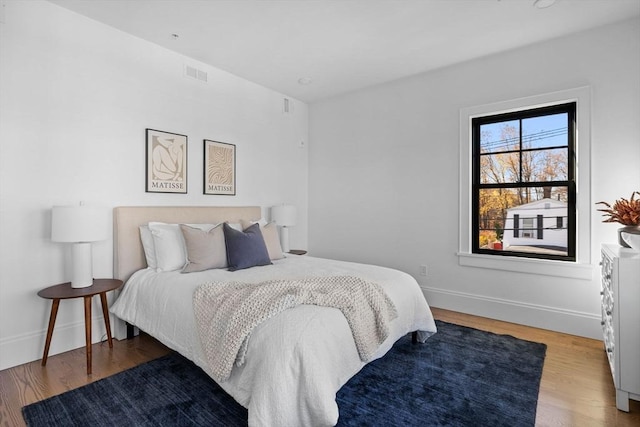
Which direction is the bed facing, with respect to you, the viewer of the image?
facing the viewer and to the right of the viewer

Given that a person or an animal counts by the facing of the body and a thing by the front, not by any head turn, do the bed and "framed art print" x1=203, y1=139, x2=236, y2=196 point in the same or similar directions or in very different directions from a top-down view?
same or similar directions

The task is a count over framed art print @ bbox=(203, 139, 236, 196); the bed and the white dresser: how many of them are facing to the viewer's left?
1

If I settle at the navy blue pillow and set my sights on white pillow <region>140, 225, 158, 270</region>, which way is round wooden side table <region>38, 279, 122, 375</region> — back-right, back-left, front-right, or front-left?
front-left

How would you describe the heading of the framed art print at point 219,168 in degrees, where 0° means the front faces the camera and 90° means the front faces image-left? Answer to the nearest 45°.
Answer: approximately 315°

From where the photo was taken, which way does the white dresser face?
to the viewer's left

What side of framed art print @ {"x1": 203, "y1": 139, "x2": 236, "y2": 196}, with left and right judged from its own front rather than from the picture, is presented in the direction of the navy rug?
front

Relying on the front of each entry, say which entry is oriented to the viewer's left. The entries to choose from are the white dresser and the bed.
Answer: the white dresser

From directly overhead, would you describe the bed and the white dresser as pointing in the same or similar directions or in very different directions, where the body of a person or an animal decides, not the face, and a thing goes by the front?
very different directions

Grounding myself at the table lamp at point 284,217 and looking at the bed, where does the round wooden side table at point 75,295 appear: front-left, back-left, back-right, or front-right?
front-right

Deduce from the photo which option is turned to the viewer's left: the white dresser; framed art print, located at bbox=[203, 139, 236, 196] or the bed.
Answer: the white dresser

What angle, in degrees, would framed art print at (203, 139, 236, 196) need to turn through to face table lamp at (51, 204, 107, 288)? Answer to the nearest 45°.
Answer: approximately 90° to its right

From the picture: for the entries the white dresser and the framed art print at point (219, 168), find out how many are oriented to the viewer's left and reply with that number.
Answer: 1

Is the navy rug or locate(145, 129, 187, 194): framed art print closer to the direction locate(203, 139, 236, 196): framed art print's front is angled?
the navy rug

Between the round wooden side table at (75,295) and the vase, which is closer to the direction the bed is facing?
the vase
